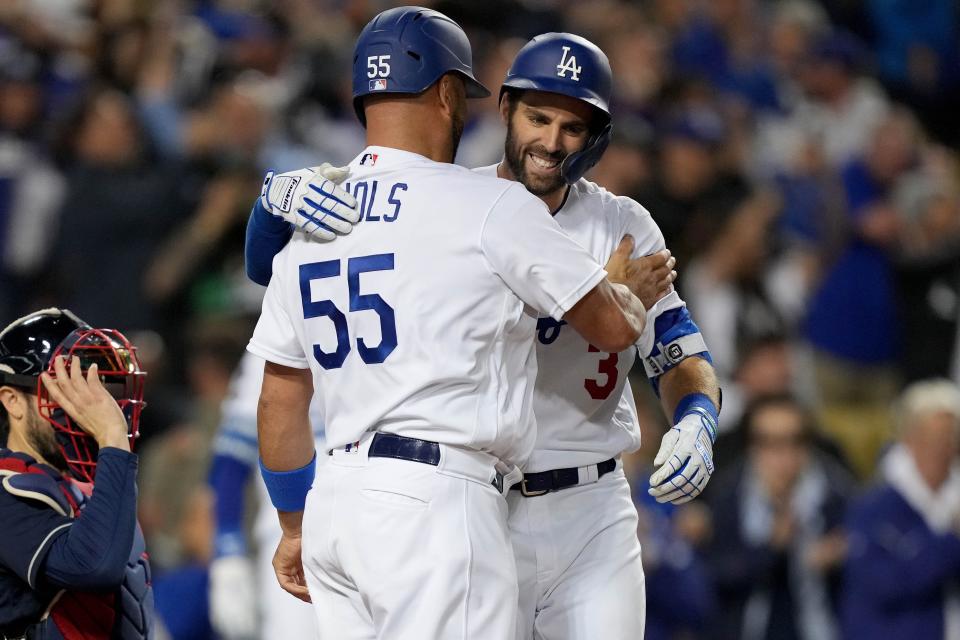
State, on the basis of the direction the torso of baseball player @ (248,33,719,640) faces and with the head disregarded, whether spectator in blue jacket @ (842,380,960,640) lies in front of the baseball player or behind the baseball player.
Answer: behind

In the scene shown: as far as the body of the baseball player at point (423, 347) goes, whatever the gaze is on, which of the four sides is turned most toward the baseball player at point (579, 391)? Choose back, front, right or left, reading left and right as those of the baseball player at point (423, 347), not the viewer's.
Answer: front

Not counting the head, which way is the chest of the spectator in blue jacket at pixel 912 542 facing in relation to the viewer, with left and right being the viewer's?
facing the viewer and to the right of the viewer

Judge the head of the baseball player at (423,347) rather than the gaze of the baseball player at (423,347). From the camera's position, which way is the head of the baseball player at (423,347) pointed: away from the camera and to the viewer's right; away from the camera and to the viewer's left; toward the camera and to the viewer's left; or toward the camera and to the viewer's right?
away from the camera and to the viewer's right

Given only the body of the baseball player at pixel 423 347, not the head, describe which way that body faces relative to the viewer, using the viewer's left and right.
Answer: facing away from the viewer and to the right of the viewer

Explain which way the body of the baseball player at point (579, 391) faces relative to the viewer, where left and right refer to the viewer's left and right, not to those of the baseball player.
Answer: facing the viewer and to the left of the viewer

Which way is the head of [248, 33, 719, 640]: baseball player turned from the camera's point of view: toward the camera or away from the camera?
toward the camera

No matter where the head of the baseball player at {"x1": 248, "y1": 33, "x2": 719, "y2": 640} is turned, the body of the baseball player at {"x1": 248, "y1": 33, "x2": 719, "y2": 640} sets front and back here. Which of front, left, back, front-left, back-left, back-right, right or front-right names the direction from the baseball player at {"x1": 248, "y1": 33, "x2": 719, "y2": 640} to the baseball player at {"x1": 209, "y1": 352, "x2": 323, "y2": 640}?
right

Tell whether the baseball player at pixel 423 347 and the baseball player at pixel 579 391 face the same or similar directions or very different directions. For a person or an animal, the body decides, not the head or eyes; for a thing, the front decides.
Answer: very different directions

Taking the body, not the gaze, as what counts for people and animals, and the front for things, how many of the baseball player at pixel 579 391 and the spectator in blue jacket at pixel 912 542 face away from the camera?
0

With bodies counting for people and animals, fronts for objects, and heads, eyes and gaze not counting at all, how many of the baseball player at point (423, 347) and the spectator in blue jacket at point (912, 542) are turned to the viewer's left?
0

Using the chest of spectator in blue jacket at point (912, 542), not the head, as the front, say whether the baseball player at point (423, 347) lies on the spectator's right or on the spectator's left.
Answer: on the spectator's right

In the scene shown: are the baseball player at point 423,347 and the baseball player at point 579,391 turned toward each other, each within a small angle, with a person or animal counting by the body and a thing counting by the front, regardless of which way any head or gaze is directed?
yes

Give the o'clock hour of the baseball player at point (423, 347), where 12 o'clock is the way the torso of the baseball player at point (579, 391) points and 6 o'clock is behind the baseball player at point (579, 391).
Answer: the baseball player at point (423, 347) is roughly at 12 o'clock from the baseball player at point (579, 391).

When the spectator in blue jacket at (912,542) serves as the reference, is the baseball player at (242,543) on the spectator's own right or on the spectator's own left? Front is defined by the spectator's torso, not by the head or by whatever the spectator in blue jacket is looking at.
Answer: on the spectator's own right
